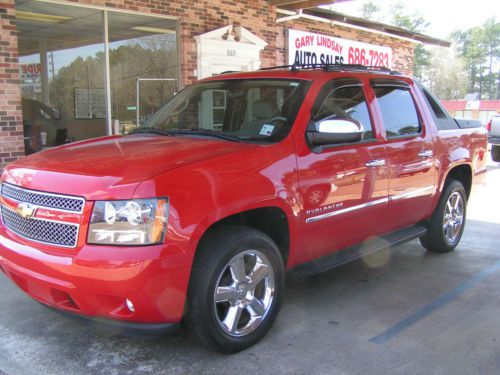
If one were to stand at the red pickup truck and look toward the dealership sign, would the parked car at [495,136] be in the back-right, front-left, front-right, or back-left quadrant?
front-right

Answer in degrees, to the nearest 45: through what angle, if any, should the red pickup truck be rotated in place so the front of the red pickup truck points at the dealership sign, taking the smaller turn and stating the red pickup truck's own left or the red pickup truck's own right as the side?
approximately 135° to the red pickup truck's own right

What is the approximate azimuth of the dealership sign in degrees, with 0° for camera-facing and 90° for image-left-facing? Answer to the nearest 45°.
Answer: approximately 315°

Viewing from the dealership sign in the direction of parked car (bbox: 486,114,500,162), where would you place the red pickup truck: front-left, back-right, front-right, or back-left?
back-right

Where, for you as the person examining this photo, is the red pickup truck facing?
facing the viewer and to the left of the viewer

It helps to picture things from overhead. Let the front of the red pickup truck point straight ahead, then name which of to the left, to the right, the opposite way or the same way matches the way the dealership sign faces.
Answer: to the left

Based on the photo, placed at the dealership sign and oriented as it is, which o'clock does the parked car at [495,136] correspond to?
The parked car is roughly at 10 o'clock from the dealership sign.

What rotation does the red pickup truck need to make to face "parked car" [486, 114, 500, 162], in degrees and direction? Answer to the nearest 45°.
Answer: approximately 180°

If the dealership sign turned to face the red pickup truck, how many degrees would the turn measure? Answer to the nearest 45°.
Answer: approximately 45° to its right

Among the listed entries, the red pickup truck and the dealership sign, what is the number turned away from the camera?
0
